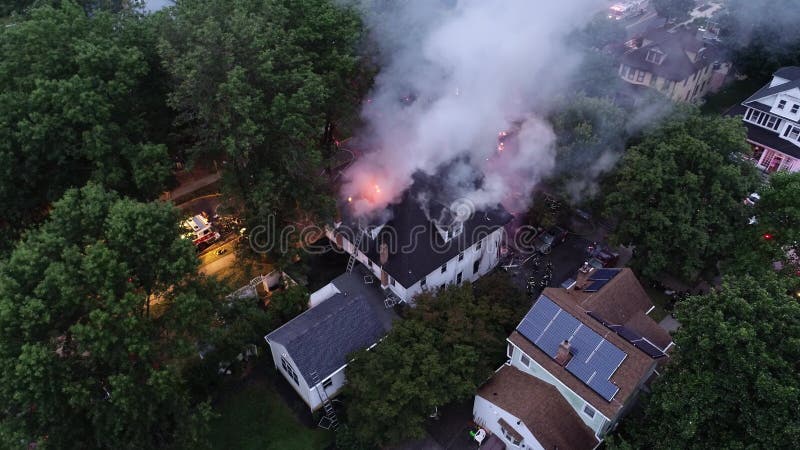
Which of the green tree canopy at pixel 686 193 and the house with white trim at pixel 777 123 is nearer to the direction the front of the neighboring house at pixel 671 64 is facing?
the green tree canopy

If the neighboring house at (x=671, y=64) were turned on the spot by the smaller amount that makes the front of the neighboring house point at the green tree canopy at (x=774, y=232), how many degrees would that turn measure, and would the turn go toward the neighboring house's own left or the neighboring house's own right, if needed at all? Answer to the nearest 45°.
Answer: approximately 45° to the neighboring house's own left

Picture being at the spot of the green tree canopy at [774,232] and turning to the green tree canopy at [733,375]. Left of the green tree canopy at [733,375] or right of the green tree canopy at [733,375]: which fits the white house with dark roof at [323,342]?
right

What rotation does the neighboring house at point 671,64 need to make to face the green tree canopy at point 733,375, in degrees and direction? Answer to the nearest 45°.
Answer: approximately 45° to its left

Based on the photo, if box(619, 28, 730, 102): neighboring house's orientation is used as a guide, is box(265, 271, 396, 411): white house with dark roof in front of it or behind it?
in front

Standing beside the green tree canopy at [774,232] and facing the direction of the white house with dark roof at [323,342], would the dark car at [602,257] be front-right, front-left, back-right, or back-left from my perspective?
front-right

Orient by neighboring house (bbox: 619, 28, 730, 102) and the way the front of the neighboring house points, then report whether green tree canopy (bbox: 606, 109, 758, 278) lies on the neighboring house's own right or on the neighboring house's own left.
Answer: on the neighboring house's own left

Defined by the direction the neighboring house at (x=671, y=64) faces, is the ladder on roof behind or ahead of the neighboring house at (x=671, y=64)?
ahead

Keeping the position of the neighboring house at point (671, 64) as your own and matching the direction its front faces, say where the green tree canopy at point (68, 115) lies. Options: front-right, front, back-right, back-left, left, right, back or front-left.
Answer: front

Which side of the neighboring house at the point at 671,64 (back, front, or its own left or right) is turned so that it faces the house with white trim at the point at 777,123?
left

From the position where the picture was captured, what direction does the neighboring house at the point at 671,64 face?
facing the viewer and to the left of the viewer

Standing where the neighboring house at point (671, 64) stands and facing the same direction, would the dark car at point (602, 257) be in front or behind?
in front

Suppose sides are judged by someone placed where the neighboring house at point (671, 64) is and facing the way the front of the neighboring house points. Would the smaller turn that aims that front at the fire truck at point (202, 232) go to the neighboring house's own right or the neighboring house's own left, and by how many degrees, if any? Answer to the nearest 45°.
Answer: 0° — it already faces it
